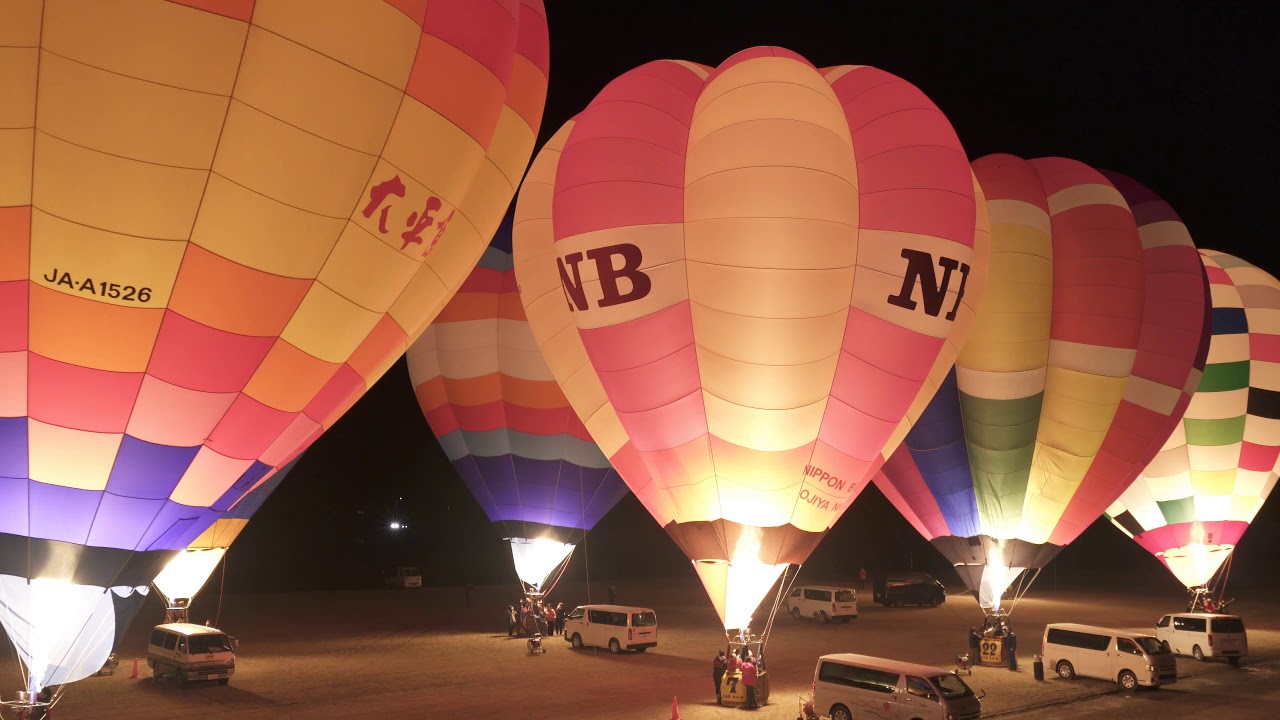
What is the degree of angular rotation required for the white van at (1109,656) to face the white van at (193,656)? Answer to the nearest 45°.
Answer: approximately 90° to its right

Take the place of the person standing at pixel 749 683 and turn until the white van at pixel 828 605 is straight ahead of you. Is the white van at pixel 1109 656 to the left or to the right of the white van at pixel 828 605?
right

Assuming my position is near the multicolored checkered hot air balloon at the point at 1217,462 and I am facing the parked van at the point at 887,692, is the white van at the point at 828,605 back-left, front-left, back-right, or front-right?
front-right

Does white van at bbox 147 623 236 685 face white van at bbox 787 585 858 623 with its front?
no

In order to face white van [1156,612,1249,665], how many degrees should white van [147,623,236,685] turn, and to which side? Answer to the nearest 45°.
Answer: approximately 45° to its left

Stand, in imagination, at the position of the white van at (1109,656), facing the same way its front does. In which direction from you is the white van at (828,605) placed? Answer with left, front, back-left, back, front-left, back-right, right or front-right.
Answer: back

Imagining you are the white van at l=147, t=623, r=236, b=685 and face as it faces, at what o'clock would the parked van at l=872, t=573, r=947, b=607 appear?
The parked van is roughly at 10 o'clock from the white van.

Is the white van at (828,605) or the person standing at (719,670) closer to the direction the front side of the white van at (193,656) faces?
the person standing

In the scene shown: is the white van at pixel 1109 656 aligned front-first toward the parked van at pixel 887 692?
no

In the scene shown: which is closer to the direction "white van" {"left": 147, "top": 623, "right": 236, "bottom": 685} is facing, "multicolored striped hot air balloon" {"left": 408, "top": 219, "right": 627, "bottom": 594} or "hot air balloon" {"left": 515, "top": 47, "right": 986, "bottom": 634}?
the hot air balloon

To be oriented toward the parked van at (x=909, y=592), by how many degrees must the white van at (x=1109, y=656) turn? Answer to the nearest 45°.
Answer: approximately 180°

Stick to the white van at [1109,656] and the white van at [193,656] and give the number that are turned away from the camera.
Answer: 0

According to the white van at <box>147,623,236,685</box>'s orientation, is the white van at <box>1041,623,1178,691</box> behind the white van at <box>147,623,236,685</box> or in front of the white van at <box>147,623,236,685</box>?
in front

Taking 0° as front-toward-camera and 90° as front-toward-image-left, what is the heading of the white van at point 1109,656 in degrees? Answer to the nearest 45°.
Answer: approximately 315°

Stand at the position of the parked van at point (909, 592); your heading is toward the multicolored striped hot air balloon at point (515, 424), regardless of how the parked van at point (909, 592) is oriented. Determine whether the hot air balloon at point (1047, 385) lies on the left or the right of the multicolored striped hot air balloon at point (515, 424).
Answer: left

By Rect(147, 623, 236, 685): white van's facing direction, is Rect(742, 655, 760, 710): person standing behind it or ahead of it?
ahead

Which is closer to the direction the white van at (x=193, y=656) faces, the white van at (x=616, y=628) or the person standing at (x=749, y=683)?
the person standing
